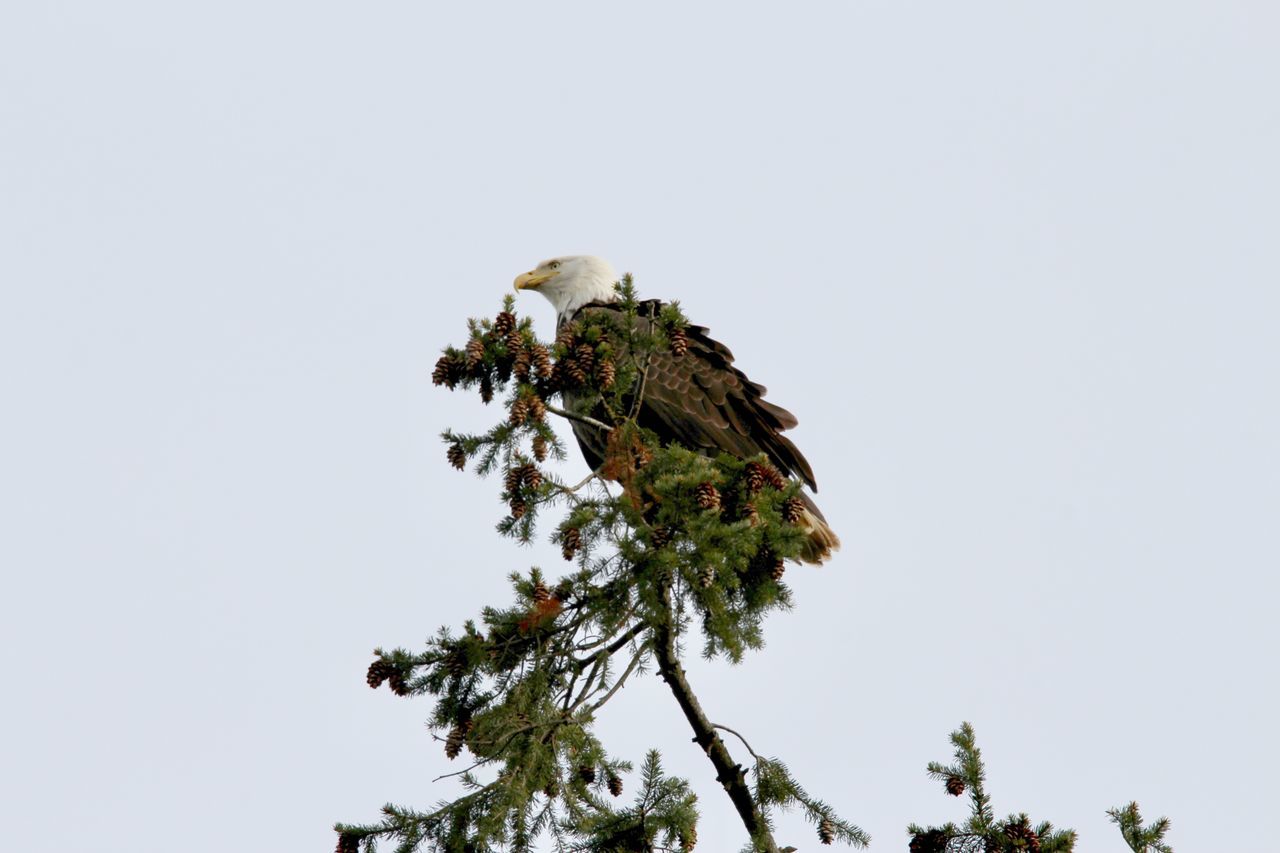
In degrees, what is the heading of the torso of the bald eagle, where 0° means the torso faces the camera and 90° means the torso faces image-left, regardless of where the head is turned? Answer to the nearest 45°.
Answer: approximately 90°

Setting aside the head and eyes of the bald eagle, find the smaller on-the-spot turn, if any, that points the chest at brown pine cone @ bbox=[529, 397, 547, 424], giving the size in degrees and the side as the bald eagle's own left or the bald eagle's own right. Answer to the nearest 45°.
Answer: approximately 90° to the bald eagle's own left

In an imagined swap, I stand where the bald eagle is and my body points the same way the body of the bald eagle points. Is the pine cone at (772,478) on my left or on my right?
on my left
